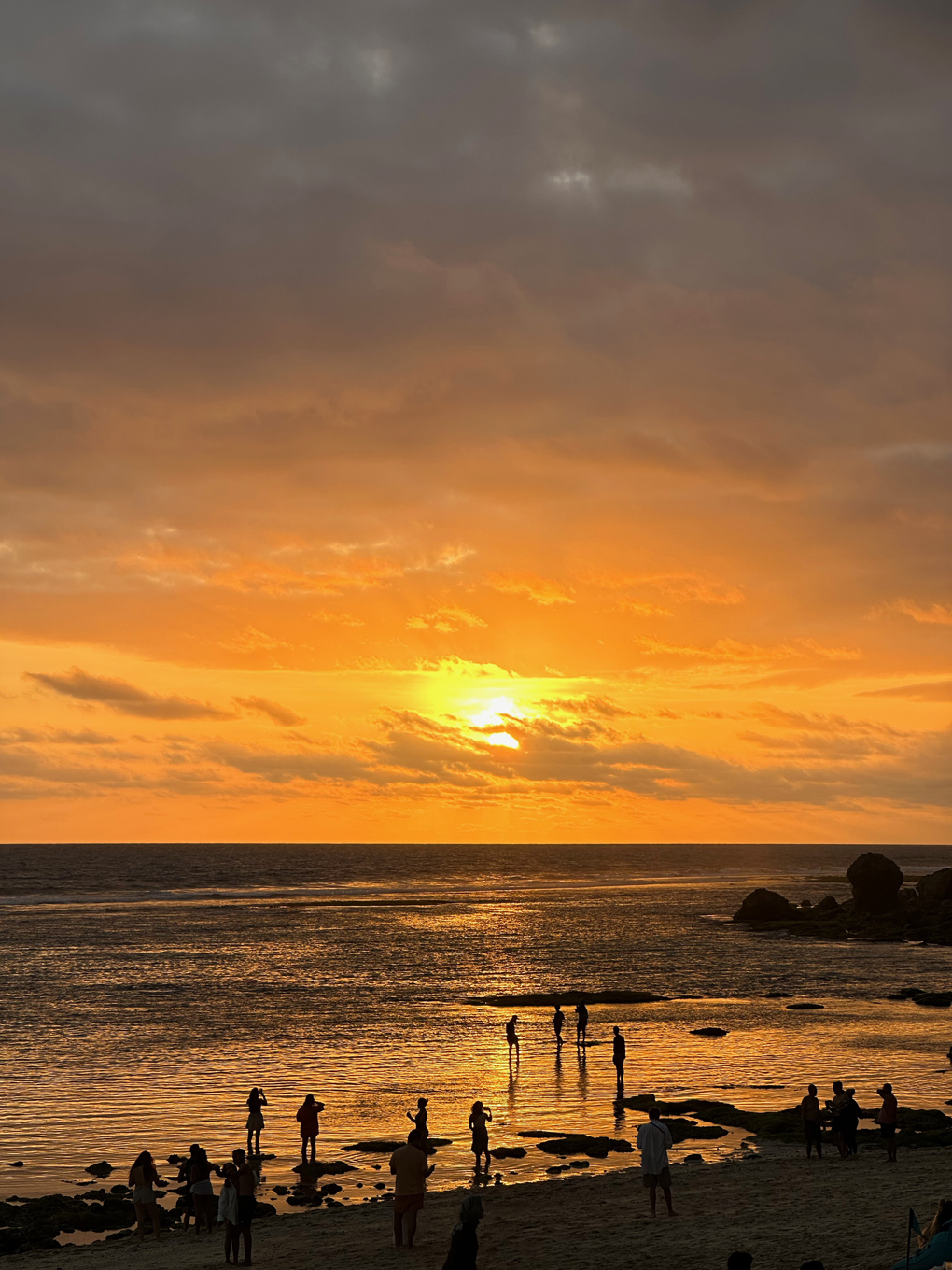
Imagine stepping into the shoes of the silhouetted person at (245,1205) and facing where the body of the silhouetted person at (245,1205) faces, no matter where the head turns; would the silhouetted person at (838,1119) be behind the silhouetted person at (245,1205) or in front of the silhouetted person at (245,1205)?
behind

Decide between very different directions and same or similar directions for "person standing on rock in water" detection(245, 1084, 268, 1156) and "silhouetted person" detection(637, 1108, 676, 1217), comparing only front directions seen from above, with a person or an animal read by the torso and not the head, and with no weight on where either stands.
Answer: same or similar directions

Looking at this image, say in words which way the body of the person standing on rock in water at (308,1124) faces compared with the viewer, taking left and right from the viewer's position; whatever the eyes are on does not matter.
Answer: facing away from the viewer

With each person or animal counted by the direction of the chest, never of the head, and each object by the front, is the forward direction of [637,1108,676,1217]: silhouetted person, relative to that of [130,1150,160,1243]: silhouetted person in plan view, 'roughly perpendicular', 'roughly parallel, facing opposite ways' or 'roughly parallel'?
roughly parallel

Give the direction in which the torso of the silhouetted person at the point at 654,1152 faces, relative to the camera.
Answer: away from the camera

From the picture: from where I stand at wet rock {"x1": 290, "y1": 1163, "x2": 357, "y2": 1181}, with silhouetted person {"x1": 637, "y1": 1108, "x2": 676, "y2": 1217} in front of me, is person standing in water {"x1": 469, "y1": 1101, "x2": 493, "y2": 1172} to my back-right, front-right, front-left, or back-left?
front-left

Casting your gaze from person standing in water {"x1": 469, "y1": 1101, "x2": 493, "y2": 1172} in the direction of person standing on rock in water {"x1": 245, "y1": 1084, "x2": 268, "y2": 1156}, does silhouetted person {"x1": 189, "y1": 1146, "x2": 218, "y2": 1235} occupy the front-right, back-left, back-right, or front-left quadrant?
front-left

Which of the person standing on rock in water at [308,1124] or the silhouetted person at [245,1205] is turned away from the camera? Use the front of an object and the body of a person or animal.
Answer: the person standing on rock in water

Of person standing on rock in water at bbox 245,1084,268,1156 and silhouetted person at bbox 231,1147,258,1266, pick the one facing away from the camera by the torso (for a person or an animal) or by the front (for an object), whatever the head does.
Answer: the person standing on rock in water

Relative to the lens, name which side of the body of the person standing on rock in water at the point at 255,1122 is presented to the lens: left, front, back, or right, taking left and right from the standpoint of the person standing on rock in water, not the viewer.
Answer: back

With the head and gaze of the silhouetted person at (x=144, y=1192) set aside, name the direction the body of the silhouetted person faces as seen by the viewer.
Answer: away from the camera
